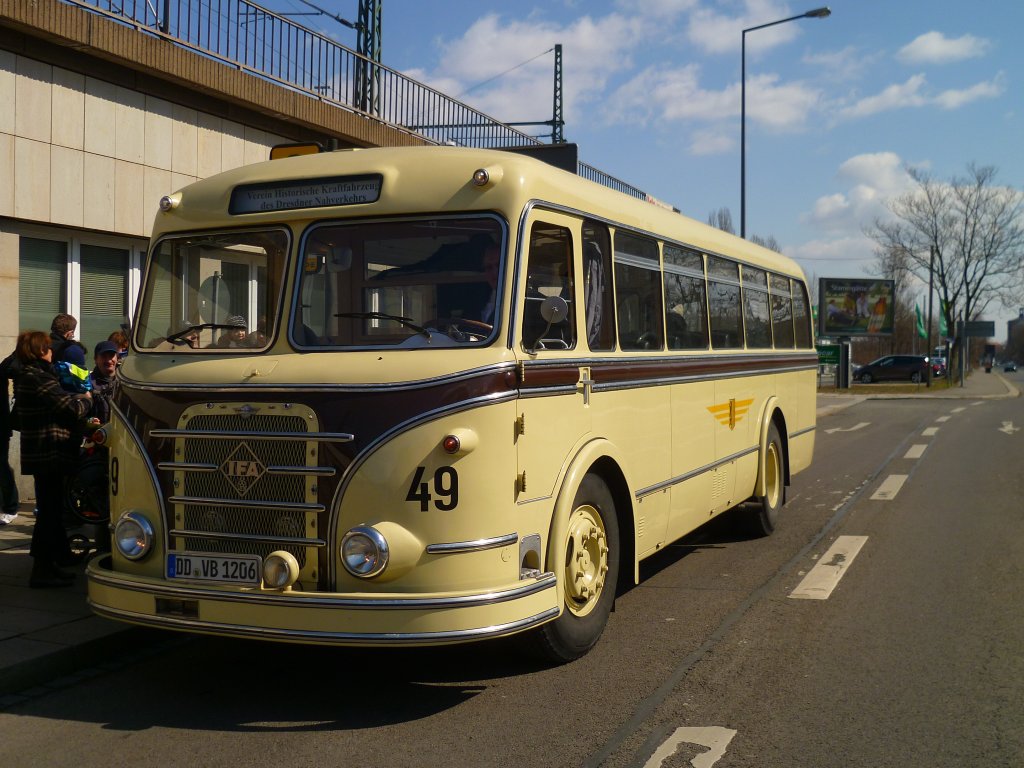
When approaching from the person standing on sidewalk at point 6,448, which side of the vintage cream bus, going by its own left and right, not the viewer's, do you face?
right

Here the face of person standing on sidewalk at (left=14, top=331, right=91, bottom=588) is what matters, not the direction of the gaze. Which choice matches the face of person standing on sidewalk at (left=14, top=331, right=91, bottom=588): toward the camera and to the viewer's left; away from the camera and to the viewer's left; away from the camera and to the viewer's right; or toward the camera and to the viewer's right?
away from the camera and to the viewer's right

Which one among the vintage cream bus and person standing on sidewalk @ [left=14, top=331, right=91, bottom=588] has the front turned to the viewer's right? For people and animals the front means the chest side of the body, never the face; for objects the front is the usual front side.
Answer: the person standing on sidewalk

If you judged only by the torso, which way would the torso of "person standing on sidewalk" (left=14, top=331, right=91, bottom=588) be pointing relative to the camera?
to the viewer's right

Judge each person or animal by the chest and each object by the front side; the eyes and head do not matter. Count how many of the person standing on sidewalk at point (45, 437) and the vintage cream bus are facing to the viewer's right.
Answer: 1

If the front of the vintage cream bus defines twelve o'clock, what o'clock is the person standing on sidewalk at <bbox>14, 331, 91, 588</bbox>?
The person standing on sidewalk is roughly at 1 o'clock from the vintage cream bus.

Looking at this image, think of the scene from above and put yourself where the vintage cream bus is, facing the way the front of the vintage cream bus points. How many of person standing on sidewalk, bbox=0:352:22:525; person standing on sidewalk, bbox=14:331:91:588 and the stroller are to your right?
3

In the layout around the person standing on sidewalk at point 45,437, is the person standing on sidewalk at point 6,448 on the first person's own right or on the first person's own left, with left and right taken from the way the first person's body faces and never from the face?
on the first person's own left
